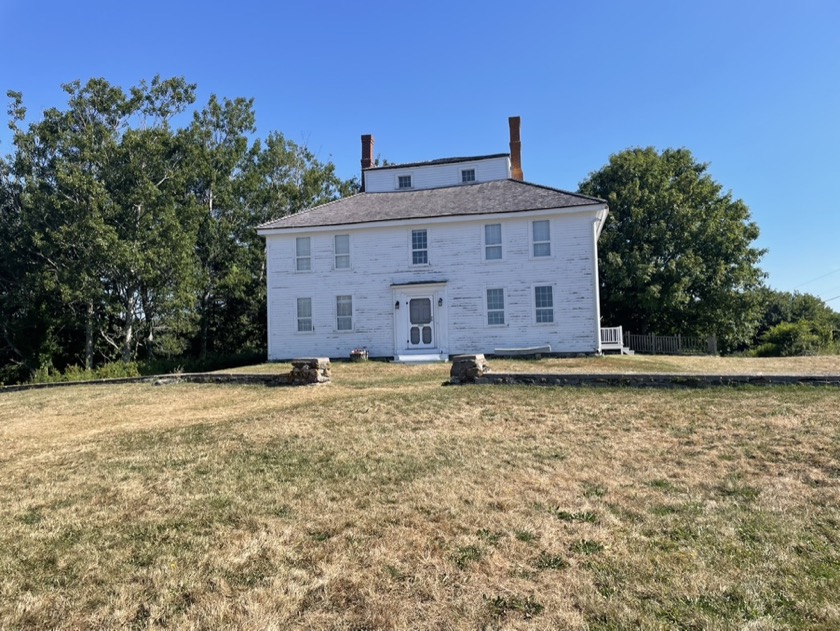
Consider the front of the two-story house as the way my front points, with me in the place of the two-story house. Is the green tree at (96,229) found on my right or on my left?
on my right

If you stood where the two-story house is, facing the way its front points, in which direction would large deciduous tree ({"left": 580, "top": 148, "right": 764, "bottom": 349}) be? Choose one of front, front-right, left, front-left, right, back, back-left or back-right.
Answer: back-left

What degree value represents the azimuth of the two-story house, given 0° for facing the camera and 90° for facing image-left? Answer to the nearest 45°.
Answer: approximately 0°

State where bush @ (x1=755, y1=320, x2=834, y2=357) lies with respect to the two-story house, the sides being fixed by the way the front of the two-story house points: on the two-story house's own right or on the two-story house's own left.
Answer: on the two-story house's own left

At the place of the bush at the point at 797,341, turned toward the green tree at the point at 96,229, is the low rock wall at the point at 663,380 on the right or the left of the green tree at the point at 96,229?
left

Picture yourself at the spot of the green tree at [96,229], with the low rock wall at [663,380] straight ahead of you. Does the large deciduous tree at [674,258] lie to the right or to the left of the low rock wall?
left

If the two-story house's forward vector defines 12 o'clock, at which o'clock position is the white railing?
The white railing is roughly at 9 o'clock from the two-story house.

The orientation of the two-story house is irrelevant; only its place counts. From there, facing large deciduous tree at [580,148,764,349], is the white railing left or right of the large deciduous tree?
right
